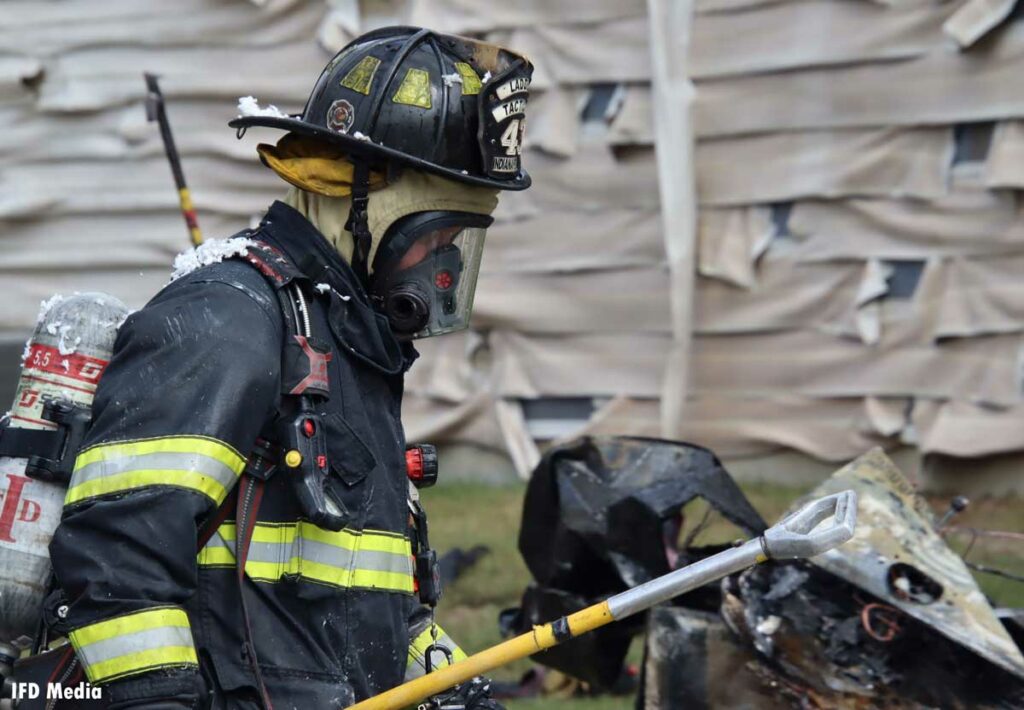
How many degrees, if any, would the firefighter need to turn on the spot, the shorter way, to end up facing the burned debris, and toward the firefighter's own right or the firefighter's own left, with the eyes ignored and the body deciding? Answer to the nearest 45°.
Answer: approximately 45° to the firefighter's own left

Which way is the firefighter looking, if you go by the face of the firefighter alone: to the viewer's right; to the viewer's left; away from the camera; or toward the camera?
to the viewer's right

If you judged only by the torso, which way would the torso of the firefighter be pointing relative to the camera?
to the viewer's right
